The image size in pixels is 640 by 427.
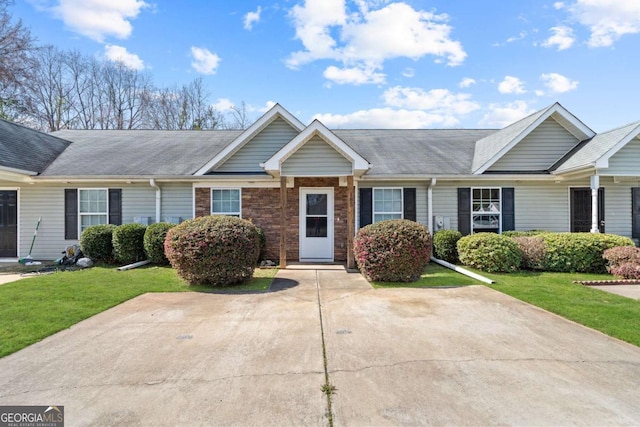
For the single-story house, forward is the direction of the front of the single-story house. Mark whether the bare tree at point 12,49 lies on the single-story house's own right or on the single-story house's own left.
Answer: on the single-story house's own right

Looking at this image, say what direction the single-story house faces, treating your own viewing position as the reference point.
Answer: facing the viewer

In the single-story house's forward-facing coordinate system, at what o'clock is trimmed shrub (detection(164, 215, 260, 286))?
The trimmed shrub is roughly at 1 o'clock from the single-story house.

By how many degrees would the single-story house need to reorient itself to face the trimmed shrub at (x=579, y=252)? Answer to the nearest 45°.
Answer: approximately 90° to its left

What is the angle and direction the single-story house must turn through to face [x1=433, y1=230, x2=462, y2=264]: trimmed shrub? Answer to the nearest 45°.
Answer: approximately 90° to its left

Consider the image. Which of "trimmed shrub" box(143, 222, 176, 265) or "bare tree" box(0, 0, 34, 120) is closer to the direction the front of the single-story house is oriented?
the trimmed shrub

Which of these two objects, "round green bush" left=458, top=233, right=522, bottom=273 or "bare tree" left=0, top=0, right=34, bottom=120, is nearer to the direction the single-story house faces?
the round green bush

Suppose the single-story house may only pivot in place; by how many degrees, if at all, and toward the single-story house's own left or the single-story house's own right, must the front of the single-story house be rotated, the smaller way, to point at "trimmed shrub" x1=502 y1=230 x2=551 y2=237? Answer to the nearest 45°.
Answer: approximately 90° to the single-story house's own left

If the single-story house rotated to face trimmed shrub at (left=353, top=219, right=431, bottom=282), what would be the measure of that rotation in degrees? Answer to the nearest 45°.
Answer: approximately 45° to its left

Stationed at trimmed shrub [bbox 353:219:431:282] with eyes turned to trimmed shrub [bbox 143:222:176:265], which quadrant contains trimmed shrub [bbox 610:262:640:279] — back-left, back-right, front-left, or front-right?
back-right

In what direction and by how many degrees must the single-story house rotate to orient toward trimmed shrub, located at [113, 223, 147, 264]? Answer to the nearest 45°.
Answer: approximately 90° to its right
